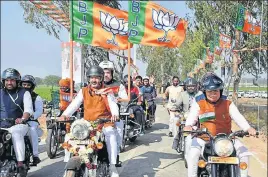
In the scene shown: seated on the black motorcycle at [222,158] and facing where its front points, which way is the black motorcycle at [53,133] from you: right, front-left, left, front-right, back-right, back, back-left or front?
back-right

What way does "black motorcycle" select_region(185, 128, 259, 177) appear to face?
toward the camera

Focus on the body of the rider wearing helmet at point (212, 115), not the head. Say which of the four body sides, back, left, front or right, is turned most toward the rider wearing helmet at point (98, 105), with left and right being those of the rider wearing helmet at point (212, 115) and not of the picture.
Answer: right

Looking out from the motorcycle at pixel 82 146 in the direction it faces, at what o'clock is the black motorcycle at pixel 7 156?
The black motorcycle is roughly at 3 o'clock from the motorcycle.

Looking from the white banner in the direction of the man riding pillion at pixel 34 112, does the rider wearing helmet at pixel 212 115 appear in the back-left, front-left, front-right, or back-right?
front-left

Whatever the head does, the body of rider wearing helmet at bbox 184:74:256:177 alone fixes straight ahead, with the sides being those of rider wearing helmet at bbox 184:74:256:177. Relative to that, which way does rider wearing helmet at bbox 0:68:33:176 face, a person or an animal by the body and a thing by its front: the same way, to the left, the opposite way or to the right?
the same way

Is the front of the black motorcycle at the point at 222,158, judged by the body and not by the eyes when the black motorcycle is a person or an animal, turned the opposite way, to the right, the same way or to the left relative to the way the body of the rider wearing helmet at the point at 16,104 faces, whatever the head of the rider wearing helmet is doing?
the same way

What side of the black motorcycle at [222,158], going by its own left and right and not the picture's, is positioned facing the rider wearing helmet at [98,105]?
right

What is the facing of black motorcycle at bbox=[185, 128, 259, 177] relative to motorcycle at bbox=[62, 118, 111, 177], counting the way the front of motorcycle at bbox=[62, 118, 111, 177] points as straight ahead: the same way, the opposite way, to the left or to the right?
the same way

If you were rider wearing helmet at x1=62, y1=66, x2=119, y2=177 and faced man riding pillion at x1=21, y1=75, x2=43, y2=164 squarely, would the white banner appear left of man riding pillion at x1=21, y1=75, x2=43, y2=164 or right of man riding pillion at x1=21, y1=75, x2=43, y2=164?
right

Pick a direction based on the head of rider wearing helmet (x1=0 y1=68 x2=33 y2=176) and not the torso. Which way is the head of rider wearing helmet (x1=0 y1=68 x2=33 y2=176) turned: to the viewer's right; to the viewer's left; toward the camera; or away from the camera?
toward the camera

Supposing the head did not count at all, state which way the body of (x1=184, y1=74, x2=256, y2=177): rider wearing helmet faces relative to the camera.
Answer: toward the camera

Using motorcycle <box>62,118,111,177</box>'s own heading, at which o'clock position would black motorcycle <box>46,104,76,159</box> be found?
The black motorcycle is roughly at 4 o'clock from the motorcycle.

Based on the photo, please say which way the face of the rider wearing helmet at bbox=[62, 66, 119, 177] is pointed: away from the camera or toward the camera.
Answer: toward the camera

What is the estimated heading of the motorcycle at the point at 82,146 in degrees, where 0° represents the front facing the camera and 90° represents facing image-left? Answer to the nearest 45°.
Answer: approximately 45°

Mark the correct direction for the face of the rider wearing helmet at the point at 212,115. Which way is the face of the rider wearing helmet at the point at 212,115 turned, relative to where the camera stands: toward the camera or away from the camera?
toward the camera
